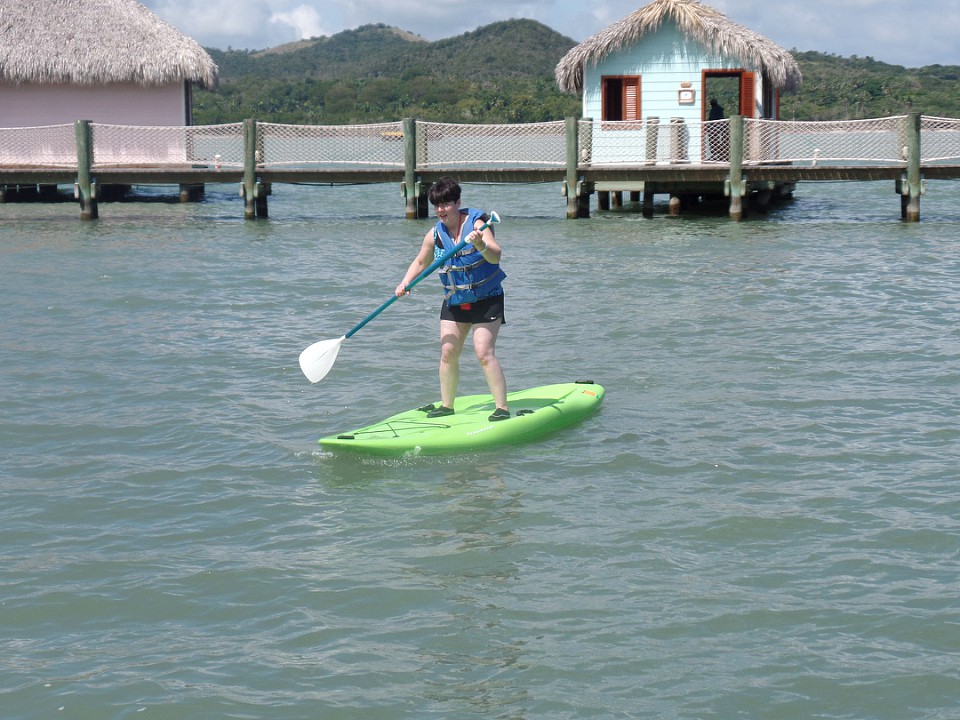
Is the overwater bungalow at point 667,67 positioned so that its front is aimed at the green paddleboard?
yes

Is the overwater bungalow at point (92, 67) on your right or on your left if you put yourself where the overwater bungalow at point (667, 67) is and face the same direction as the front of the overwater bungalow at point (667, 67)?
on your right

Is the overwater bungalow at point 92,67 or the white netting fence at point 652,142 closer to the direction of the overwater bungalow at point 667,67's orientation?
the white netting fence

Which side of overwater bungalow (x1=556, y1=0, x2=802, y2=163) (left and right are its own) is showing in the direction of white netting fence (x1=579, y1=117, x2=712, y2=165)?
front

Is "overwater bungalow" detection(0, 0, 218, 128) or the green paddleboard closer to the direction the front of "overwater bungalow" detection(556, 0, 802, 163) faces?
the green paddleboard

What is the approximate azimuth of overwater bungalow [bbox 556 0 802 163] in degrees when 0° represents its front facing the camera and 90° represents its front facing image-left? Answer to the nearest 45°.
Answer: approximately 0°

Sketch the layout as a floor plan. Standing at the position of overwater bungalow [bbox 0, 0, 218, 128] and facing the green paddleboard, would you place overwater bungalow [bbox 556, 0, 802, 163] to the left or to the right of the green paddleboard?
left
